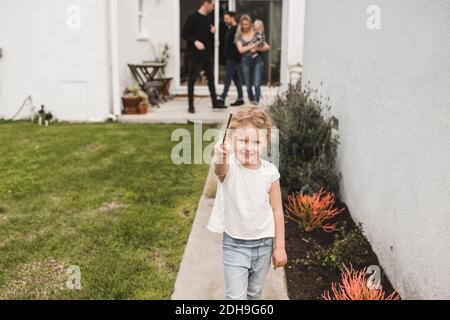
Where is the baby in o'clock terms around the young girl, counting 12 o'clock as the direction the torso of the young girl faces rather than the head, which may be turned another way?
The baby is roughly at 6 o'clock from the young girl.

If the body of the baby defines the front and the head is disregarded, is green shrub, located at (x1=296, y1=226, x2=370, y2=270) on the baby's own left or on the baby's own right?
on the baby's own left

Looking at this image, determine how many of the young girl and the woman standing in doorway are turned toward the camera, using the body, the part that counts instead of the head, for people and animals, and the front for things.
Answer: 2

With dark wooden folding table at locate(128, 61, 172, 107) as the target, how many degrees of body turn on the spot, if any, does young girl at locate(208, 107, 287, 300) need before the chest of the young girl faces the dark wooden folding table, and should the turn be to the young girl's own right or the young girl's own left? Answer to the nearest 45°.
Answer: approximately 180°
